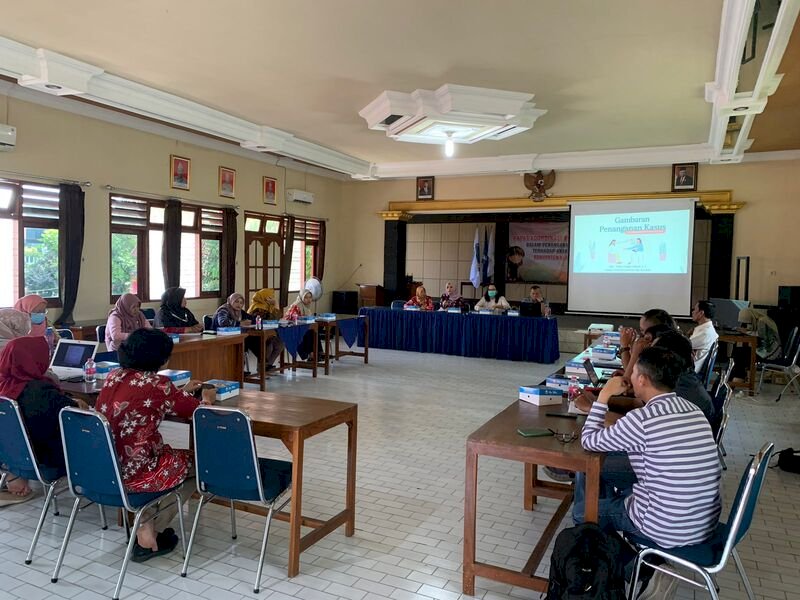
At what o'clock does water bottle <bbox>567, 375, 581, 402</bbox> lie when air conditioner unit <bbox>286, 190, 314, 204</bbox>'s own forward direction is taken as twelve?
The water bottle is roughly at 1 o'clock from the air conditioner unit.

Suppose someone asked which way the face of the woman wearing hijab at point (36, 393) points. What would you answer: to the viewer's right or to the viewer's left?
to the viewer's right

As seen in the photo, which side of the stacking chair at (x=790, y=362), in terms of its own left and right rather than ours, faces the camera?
left

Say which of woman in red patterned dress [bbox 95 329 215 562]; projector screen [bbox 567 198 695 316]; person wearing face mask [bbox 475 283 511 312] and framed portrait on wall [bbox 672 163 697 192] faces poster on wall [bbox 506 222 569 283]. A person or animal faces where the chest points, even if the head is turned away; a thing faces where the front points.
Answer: the woman in red patterned dress

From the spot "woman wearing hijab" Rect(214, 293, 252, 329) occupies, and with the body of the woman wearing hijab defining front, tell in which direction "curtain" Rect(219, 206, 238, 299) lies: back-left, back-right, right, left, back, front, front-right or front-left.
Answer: back-left

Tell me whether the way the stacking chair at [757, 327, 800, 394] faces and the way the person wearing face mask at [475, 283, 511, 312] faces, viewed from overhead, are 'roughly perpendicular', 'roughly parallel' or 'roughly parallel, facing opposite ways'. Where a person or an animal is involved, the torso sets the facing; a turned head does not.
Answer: roughly perpendicular

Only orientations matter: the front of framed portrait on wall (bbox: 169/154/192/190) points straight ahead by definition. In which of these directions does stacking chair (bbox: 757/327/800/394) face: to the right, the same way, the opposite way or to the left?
the opposite way

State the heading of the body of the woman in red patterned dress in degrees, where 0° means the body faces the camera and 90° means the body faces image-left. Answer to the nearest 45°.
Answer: approximately 225°

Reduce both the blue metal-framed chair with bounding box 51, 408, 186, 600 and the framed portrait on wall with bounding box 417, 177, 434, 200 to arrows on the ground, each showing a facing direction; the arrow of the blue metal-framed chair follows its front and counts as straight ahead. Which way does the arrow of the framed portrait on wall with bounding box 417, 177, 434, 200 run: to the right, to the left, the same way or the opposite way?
the opposite way

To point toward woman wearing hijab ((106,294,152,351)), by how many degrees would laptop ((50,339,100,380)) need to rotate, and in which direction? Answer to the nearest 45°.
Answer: approximately 135° to its right

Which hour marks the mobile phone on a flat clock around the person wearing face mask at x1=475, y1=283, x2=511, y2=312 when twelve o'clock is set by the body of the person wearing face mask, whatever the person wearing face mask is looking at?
The mobile phone is roughly at 12 o'clock from the person wearing face mask.
